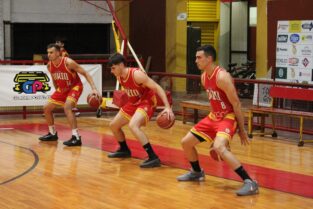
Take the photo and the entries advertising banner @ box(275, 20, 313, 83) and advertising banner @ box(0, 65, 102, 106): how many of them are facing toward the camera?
2

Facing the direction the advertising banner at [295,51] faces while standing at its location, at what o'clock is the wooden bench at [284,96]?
The wooden bench is roughly at 12 o'clock from the advertising banner.

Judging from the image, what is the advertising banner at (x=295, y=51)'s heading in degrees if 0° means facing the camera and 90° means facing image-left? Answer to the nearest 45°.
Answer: approximately 0°

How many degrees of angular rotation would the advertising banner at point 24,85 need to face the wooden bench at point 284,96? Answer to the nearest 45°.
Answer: approximately 45° to its left

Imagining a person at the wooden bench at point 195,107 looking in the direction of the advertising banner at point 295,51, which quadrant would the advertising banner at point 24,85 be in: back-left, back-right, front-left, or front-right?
back-left

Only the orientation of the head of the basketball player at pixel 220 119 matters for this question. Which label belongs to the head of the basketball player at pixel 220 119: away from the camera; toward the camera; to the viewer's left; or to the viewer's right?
to the viewer's left

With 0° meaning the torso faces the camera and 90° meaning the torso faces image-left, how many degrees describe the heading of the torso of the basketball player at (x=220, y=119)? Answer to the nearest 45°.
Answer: approximately 45°

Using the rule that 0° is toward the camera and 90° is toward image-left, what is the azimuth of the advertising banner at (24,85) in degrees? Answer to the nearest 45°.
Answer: approximately 0°

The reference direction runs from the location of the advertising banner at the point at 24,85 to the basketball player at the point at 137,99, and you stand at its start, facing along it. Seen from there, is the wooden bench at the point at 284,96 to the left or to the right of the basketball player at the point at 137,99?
left

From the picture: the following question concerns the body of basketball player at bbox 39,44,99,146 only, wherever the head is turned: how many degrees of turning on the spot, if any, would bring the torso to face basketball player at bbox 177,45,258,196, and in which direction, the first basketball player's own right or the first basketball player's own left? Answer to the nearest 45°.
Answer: approximately 90° to the first basketball player's own left

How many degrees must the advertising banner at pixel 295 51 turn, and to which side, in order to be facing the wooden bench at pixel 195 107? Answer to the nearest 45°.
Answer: approximately 45° to its right

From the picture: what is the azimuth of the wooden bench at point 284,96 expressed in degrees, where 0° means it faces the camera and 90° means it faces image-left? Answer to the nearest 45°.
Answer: approximately 45°

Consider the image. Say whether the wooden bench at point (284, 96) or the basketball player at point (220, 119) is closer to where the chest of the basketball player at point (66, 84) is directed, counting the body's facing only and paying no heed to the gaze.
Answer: the basketball player

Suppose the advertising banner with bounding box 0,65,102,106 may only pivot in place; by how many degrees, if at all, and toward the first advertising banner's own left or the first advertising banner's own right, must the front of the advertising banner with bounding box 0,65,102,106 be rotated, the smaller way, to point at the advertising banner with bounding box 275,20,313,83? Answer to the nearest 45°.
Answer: approximately 90° to the first advertising banner's own left

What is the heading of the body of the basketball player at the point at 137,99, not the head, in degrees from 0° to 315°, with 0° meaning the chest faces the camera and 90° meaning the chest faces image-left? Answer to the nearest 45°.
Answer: approximately 45°

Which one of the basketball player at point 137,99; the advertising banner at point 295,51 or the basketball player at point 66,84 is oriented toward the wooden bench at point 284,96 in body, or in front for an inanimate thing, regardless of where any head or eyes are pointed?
the advertising banner

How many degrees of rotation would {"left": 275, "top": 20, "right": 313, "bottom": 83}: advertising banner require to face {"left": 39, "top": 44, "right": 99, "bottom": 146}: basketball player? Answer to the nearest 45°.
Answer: approximately 45° to its right
